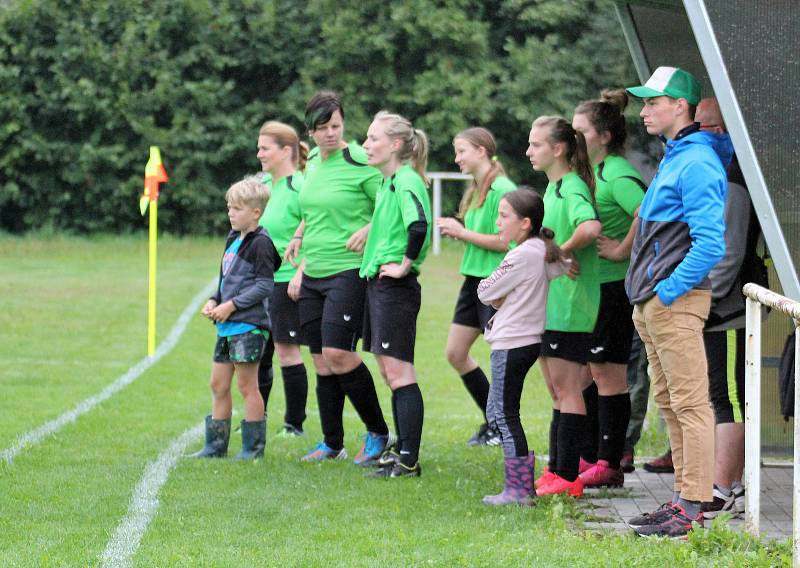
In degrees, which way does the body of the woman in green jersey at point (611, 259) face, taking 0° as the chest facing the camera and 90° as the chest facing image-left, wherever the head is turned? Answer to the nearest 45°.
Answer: approximately 90°

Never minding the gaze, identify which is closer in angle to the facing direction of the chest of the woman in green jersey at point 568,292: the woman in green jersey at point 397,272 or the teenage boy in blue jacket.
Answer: the woman in green jersey

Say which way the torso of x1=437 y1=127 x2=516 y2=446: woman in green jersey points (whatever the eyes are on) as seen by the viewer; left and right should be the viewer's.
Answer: facing to the left of the viewer

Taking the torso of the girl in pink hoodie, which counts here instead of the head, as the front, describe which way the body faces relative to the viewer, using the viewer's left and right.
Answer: facing to the left of the viewer

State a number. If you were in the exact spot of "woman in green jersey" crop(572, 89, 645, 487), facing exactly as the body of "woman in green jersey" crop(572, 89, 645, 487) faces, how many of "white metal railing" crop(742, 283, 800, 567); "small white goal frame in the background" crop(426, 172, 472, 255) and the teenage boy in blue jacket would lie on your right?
1

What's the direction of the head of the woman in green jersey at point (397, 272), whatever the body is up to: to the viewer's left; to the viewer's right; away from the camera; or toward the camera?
to the viewer's left

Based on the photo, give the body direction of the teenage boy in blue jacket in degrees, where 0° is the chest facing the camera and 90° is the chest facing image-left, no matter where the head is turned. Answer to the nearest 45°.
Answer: approximately 90°

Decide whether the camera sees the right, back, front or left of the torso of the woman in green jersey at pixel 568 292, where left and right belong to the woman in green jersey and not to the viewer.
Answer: left

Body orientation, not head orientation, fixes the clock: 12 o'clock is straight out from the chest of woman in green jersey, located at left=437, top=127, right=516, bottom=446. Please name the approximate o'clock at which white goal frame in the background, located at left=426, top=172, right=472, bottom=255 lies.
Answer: The white goal frame in the background is roughly at 3 o'clock from the woman in green jersey.

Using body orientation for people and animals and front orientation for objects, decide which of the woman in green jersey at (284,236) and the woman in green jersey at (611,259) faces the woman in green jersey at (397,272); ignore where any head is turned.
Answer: the woman in green jersey at (611,259)

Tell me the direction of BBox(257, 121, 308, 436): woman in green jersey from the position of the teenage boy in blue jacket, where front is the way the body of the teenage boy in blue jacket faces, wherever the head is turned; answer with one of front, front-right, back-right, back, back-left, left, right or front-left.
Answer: front-right

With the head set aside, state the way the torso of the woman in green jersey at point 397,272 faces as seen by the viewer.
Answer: to the viewer's left

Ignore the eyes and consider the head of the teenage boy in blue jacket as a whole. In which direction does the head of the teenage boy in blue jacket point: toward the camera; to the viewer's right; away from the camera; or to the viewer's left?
to the viewer's left
